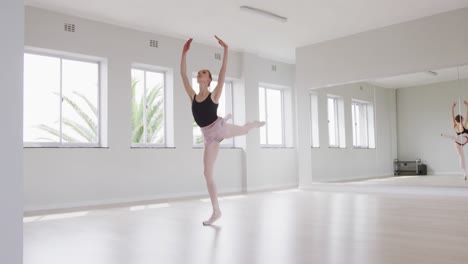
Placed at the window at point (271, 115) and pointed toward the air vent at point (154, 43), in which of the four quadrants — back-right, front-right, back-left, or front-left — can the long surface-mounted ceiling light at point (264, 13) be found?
front-left

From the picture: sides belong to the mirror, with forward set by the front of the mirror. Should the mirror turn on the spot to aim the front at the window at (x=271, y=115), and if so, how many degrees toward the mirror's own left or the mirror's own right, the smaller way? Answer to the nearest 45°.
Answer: approximately 90° to the mirror's own right

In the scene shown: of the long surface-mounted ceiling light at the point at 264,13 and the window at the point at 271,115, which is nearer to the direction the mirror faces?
the long surface-mounted ceiling light

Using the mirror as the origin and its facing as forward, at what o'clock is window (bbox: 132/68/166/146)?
The window is roughly at 1 o'clock from the mirror.

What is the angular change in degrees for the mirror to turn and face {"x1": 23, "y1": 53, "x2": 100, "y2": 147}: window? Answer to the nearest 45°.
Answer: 0° — it already faces it

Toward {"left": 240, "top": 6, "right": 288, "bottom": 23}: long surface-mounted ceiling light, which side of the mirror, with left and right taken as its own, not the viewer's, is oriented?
front

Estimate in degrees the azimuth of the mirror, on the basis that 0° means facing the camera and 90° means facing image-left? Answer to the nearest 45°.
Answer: approximately 45°

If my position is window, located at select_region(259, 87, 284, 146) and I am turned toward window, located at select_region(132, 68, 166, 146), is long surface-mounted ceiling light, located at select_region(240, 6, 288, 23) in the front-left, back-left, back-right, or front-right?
front-left

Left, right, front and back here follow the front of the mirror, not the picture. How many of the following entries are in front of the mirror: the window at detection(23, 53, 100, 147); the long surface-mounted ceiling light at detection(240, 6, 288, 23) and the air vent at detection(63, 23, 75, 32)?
3

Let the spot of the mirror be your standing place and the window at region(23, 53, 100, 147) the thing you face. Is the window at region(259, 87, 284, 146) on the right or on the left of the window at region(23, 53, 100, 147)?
right

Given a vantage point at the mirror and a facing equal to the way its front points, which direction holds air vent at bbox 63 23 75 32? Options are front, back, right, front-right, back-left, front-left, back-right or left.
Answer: front

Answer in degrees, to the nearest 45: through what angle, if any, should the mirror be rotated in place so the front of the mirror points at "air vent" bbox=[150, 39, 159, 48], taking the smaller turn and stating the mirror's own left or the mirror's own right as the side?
approximately 45° to the mirror's own right
